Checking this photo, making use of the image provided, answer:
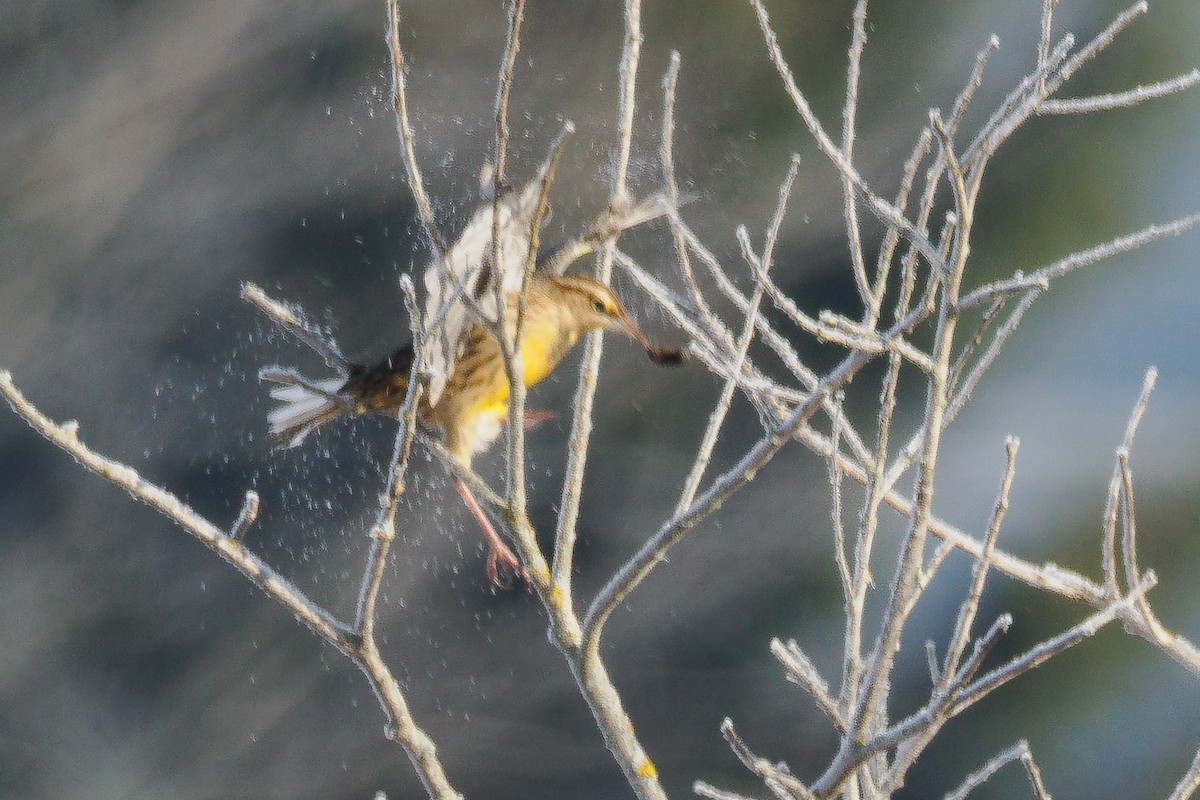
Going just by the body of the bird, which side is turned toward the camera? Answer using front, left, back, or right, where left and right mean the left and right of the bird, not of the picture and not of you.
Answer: right
